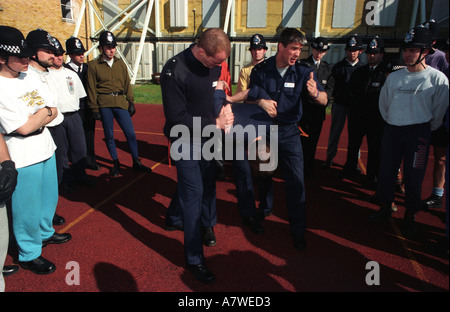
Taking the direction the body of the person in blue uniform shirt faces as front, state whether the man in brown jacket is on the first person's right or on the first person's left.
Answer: on the first person's right

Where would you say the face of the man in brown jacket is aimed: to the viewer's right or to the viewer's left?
to the viewer's right

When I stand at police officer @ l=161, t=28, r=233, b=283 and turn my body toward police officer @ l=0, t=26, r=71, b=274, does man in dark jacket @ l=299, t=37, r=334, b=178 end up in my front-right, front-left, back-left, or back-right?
back-right

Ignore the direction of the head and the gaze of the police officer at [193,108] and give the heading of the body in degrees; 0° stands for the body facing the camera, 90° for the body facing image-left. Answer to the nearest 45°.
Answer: approximately 315°

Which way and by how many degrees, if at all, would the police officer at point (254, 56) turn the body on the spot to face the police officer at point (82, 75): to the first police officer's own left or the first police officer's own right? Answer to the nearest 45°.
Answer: approximately 90° to the first police officer's own right

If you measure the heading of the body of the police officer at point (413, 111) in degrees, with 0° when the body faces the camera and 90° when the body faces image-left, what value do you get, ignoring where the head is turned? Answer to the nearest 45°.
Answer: approximately 45°

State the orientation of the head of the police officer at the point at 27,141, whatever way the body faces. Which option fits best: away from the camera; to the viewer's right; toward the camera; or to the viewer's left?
to the viewer's right

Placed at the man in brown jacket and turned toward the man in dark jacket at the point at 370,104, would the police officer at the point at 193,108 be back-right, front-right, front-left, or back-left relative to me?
front-right

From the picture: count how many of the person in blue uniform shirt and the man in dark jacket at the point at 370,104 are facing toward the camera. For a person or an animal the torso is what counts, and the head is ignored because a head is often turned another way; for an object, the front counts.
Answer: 2

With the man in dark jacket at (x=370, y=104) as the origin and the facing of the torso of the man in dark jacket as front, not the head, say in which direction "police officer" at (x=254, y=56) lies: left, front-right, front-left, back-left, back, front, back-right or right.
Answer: right

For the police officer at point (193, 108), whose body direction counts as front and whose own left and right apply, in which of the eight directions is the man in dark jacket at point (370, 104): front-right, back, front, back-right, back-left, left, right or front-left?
left

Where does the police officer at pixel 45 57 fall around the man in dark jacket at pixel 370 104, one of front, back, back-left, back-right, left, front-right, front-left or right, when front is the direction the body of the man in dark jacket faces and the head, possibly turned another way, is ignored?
front-right

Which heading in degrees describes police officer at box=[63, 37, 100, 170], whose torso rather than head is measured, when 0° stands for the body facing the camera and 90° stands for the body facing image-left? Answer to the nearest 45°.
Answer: approximately 315°

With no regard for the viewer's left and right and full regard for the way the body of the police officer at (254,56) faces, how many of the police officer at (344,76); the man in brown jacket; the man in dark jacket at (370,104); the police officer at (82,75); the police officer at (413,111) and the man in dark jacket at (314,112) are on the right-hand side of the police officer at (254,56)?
2

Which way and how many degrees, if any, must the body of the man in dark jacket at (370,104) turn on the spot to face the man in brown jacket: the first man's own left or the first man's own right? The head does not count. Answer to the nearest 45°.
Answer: approximately 90° to the first man's own right
